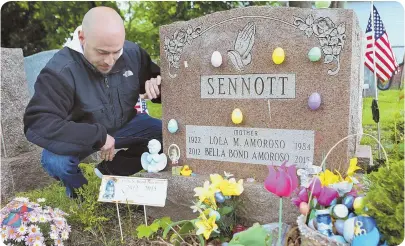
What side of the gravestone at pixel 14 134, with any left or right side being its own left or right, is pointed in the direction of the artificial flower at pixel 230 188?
left

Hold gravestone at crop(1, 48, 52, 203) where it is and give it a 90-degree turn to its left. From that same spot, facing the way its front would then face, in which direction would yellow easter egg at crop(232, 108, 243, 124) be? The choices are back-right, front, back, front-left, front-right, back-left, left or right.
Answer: front

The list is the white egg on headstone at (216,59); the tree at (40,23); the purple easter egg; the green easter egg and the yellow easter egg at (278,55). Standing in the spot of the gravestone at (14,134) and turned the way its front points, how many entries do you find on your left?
4

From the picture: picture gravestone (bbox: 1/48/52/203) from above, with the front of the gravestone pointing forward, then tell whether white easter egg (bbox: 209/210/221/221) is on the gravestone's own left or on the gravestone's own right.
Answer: on the gravestone's own left

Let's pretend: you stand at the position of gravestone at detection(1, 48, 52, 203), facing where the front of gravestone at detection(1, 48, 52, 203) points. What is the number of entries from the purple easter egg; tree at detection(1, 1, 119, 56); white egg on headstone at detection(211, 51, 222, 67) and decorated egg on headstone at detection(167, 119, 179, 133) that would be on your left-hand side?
3

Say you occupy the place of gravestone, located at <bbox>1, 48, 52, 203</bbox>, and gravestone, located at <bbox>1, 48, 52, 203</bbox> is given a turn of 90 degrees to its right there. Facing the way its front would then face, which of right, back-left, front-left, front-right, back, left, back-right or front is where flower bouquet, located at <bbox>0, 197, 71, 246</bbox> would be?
back-left

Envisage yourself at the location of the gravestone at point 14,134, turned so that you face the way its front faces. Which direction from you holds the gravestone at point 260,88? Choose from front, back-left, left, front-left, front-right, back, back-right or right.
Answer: left

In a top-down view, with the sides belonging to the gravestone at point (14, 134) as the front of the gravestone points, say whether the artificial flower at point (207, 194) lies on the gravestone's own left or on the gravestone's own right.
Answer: on the gravestone's own left

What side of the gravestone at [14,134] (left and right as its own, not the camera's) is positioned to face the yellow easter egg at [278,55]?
left

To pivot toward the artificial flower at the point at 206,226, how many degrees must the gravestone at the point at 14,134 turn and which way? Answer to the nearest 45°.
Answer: approximately 45° to its left

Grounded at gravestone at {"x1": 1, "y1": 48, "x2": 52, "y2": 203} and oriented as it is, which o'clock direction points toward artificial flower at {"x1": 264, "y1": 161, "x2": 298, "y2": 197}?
The artificial flower is roughly at 10 o'clock from the gravestone.

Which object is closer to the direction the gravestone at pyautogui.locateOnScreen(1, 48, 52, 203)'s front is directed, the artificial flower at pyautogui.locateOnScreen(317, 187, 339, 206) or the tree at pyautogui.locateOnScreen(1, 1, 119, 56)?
the artificial flower

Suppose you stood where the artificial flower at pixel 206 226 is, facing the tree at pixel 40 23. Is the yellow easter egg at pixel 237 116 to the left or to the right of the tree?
right

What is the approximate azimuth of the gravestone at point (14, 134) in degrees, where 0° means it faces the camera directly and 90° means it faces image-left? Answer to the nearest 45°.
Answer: approximately 45°
